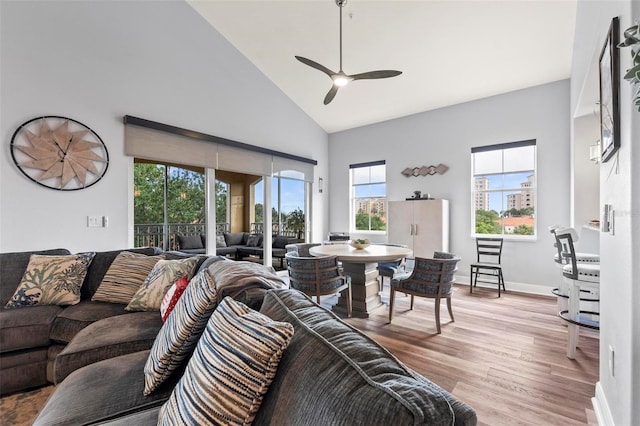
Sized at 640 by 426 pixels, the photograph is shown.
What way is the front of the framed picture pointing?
to the viewer's left

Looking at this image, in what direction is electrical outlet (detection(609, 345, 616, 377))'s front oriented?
to the viewer's left

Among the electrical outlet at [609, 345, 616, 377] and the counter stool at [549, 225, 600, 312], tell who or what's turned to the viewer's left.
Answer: the electrical outlet

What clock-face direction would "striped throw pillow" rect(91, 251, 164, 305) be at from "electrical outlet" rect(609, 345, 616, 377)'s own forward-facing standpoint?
The striped throw pillow is roughly at 11 o'clock from the electrical outlet.

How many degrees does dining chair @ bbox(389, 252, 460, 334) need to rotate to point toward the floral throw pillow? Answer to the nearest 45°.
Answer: approximately 90° to its left

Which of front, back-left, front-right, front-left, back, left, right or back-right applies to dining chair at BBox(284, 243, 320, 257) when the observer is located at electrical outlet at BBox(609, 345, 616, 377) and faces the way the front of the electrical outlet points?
front

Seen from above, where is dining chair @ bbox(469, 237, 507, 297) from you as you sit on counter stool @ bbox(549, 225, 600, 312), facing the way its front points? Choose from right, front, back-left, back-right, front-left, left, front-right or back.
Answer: back-left

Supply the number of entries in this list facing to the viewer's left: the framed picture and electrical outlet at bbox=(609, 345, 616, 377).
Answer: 2

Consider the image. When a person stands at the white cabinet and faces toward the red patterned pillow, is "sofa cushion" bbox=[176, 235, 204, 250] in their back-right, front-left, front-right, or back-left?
front-right

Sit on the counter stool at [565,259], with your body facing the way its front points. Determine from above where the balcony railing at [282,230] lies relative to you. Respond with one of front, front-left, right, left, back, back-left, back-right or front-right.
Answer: back

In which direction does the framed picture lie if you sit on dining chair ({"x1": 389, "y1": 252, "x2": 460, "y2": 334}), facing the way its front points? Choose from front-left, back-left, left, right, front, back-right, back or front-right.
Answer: back

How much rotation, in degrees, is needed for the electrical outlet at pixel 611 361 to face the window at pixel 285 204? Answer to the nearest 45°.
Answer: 0° — it already faces it

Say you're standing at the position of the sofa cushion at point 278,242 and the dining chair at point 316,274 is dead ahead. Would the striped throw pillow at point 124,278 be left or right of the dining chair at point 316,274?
right

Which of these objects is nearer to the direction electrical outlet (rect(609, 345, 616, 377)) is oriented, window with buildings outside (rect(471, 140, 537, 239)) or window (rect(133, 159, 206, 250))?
the window (rect(133, 159, 206, 250))

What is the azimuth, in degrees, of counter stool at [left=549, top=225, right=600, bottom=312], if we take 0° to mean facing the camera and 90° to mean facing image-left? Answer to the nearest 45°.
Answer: approximately 270°
